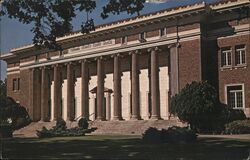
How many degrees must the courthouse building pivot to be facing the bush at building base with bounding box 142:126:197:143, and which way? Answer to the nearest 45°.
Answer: approximately 90° to its left

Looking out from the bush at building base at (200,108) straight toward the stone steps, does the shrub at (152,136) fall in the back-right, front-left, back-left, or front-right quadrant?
front-left

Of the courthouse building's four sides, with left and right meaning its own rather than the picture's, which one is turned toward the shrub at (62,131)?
front

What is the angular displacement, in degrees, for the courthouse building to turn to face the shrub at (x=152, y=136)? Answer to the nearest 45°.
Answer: approximately 45° to its left

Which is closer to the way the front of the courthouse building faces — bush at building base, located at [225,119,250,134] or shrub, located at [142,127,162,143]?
the shrub

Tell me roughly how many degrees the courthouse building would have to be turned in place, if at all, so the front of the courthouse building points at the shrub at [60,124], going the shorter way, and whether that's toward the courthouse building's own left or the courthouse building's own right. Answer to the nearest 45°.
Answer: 0° — it already faces it

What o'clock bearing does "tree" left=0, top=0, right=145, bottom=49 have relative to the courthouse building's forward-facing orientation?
The tree is roughly at 12 o'clock from the courthouse building.

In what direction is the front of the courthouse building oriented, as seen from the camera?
facing the viewer and to the left of the viewer
